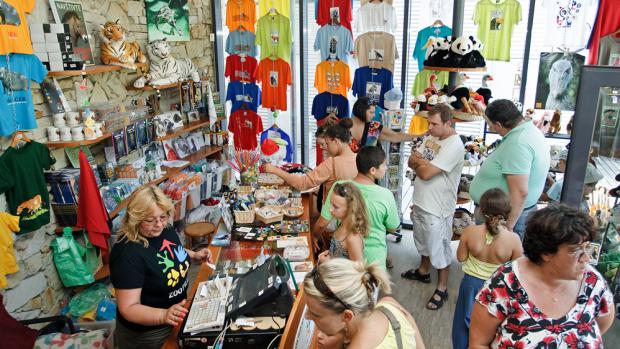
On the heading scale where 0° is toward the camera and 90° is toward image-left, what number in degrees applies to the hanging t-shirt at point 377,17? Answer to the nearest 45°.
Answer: approximately 0°

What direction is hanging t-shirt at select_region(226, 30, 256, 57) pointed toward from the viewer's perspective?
toward the camera

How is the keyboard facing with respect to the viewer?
to the viewer's left

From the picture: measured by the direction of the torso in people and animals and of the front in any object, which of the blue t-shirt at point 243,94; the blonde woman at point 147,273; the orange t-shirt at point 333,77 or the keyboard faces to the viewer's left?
the keyboard

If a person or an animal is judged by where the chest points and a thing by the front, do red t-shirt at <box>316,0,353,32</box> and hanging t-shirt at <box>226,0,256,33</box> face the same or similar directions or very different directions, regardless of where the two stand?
same or similar directions

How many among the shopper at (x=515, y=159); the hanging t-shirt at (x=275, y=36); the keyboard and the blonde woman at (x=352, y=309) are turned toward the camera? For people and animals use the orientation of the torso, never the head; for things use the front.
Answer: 1

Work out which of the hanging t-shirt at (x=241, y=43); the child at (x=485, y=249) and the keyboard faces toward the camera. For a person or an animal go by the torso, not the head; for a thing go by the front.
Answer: the hanging t-shirt

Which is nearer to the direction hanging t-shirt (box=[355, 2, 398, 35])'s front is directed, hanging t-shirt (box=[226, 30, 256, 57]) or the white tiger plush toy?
the white tiger plush toy

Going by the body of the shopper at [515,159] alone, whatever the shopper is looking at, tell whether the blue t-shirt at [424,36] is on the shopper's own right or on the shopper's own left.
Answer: on the shopper's own right

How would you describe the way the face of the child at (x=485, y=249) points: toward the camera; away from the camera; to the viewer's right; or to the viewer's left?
away from the camera

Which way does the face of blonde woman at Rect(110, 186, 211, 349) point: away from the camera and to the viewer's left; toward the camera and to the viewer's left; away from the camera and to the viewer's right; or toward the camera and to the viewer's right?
toward the camera and to the viewer's right

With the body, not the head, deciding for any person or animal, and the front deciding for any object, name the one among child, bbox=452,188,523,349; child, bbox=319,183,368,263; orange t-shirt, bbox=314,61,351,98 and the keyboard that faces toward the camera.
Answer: the orange t-shirt

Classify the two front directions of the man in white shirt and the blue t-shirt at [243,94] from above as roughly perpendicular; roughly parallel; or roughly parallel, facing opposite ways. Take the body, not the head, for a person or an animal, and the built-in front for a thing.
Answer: roughly perpendicular

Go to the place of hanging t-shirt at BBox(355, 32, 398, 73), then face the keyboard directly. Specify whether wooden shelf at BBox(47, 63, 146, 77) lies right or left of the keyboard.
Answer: right

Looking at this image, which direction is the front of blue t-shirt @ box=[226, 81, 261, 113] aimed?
toward the camera
